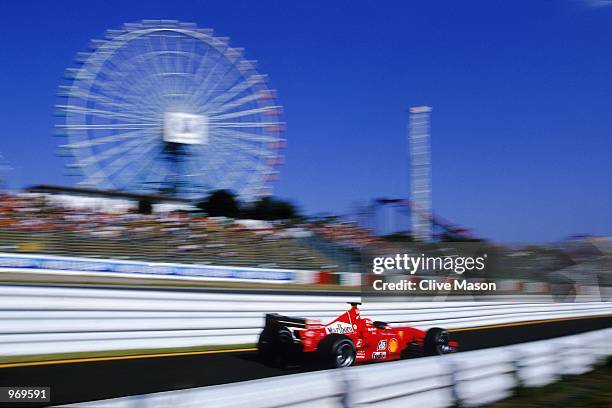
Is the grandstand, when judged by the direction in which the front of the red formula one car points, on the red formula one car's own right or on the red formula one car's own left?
on the red formula one car's own left

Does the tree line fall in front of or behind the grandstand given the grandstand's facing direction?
behind

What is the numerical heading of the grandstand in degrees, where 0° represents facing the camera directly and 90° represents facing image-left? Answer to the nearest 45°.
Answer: approximately 0°

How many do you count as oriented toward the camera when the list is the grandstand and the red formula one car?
1

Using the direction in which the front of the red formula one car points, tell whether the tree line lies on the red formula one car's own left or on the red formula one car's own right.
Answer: on the red formula one car's own left

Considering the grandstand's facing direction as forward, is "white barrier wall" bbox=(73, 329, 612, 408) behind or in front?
in front

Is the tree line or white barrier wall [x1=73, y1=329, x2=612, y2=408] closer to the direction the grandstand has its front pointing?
the white barrier wall

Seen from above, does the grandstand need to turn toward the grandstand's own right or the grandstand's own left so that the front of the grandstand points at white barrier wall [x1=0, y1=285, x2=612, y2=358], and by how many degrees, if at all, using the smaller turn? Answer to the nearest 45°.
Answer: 0° — it already faces it

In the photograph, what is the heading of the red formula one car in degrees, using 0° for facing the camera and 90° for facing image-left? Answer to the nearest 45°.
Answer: approximately 225°
